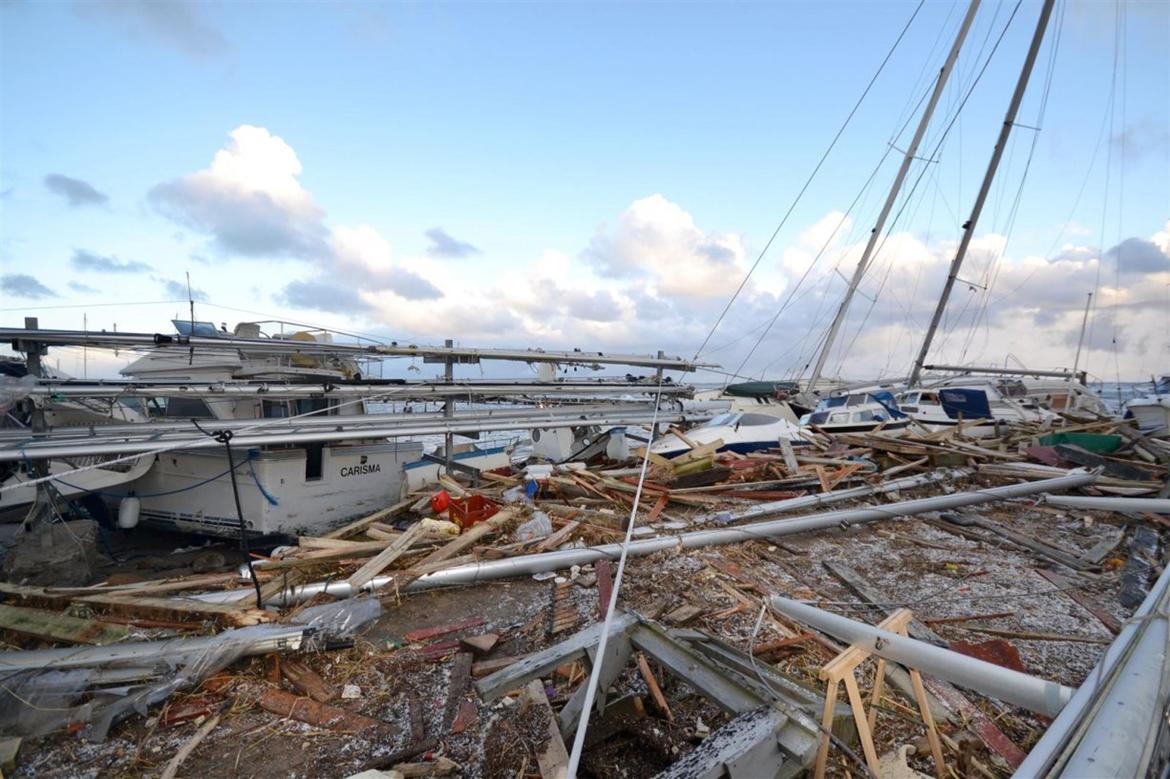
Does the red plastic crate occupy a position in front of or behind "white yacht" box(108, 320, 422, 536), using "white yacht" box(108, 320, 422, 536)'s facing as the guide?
behind

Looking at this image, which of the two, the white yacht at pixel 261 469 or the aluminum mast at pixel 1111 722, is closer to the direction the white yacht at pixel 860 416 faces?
the white yacht

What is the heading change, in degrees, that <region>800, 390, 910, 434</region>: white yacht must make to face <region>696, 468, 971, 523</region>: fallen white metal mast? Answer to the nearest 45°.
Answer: approximately 90° to its left

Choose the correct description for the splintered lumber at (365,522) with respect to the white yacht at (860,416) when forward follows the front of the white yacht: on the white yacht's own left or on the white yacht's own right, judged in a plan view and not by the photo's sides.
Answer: on the white yacht's own left

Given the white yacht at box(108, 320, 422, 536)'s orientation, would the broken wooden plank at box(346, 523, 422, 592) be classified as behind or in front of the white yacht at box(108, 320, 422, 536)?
behind

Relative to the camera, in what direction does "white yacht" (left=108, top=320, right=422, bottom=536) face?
facing away from the viewer and to the left of the viewer

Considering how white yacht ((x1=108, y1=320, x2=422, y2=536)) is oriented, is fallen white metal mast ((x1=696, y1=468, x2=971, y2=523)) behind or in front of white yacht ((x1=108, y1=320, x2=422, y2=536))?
behind

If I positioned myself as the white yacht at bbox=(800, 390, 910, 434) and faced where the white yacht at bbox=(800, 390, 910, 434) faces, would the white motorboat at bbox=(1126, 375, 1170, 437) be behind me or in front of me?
behind

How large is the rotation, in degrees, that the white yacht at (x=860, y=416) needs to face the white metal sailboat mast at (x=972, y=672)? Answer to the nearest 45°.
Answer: approximately 90° to its left

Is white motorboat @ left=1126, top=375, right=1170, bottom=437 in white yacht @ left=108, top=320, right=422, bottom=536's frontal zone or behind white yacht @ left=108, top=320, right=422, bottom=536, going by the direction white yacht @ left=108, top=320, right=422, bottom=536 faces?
behind

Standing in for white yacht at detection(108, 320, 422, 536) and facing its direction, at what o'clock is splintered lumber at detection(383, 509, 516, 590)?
The splintered lumber is roughly at 7 o'clock from the white yacht.

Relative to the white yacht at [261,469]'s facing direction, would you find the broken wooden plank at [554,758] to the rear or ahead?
to the rear

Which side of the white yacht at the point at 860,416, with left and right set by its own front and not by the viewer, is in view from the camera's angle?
left
